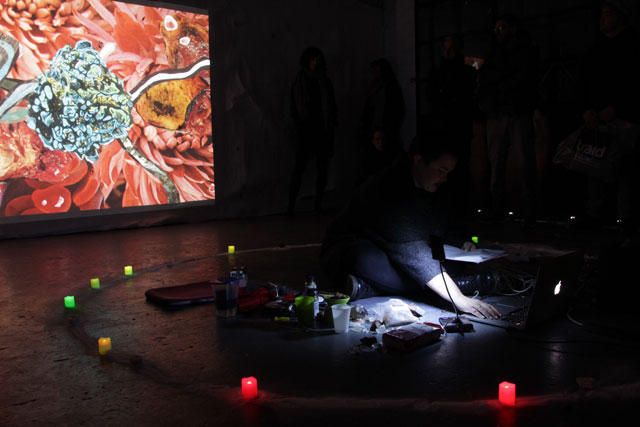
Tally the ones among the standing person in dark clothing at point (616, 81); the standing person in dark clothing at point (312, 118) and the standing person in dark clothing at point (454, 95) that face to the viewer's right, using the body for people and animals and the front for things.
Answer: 0

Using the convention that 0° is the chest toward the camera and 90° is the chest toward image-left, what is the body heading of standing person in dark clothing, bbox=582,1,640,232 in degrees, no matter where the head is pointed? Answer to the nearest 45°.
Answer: approximately 45°

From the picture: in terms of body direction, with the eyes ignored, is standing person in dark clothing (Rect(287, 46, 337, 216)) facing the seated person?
yes

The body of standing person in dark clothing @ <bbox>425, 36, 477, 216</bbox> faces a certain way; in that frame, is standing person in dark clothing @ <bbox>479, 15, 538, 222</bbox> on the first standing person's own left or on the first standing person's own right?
on the first standing person's own left

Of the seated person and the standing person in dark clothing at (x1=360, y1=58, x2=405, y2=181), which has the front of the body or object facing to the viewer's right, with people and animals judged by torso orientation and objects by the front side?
the seated person

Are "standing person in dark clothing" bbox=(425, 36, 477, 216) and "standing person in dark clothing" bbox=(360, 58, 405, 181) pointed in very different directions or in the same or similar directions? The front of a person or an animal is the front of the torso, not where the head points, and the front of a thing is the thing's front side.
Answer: same or similar directions

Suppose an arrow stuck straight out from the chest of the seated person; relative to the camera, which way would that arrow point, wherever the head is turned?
to the viewer's right

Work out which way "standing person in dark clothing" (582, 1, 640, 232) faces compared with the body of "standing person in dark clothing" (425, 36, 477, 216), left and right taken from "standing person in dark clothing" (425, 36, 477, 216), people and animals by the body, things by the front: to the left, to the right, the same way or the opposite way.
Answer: the same way

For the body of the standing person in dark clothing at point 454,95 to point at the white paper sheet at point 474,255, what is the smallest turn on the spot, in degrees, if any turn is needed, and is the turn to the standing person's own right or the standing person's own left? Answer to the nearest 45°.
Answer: approximately 45° to the standing person's own left

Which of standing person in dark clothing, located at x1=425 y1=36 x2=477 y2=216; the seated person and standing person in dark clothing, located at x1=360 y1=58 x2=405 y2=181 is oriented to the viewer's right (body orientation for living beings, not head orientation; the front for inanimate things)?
the seated person

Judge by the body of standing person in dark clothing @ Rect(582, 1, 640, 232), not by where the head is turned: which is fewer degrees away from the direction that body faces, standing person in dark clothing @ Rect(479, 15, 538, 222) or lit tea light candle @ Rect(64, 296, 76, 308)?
the lit tea light candle

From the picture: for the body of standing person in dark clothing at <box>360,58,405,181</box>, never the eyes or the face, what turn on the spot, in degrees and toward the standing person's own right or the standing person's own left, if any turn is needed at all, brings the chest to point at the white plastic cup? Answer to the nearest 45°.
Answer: approximately 45° to the standing person's own left

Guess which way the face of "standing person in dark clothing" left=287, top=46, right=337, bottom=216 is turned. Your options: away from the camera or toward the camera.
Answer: toward the camera

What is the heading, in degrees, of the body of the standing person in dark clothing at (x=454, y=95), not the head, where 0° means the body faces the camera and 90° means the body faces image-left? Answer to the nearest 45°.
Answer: approximately 45°

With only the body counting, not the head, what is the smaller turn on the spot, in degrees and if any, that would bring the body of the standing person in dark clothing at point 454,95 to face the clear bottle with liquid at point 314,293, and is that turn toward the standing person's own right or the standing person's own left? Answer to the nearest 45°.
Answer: approximately 45° to the standing person's own left

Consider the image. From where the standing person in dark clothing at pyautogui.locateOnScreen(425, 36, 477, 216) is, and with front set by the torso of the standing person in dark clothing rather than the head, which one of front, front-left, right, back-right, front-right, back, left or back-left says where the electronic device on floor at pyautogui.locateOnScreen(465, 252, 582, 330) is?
front-left

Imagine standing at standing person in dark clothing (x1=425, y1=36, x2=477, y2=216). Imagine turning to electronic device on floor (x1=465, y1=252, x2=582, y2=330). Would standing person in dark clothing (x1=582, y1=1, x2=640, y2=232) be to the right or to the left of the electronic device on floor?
left

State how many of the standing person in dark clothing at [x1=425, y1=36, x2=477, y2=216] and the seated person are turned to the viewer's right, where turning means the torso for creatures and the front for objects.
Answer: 1

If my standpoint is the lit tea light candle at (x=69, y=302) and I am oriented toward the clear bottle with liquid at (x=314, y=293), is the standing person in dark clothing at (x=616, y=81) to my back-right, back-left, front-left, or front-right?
front-left

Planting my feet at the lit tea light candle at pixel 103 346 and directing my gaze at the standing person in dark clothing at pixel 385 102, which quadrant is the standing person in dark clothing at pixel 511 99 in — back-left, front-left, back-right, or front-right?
front-right

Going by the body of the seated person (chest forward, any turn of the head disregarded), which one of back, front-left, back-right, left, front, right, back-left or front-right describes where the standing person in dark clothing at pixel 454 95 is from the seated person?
left

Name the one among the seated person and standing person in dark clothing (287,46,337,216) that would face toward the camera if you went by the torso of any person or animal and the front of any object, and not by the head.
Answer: the standing person in dark clothing
